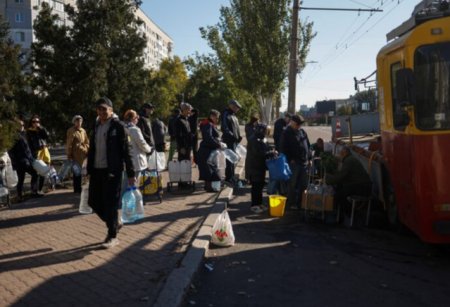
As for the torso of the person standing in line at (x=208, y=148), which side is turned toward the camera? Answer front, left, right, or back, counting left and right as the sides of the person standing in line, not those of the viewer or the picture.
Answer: right

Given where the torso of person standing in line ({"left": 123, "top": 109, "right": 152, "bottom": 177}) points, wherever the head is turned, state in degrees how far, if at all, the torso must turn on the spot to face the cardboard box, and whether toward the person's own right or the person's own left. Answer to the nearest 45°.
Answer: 0° — they already face it

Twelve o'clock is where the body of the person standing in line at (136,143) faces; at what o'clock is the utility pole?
The utility pole is roughly at 10 o'clock from the person standing in line.

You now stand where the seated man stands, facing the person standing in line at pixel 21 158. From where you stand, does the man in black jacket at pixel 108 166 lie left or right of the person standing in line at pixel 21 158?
left

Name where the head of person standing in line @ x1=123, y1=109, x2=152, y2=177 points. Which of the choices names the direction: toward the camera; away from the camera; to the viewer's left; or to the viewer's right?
to the viewer's right

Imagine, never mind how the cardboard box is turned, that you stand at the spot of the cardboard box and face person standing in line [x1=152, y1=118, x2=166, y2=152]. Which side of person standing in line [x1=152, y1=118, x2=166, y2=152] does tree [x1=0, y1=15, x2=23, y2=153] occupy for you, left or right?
left

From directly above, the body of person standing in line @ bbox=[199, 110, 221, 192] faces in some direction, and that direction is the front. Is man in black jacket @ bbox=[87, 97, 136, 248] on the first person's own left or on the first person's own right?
on the first person's own right

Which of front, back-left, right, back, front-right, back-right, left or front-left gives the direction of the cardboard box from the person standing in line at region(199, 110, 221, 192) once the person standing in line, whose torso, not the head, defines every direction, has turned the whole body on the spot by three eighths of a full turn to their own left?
back

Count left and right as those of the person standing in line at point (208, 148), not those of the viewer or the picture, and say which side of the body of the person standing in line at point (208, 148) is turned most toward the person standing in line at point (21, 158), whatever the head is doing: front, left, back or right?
back

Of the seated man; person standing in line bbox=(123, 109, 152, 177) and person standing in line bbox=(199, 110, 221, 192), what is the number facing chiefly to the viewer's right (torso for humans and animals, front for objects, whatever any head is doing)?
2

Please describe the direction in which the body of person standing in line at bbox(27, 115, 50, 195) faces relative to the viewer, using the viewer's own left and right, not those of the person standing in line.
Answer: facing the viewer and to the right of the viewer

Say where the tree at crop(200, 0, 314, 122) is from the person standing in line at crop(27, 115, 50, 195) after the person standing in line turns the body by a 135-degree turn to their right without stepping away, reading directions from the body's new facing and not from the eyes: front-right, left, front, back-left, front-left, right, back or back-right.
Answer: back-right

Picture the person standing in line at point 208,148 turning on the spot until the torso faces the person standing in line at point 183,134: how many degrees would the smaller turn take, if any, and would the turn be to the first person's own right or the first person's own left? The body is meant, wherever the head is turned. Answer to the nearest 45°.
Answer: approximately 135° to the first person's own left
